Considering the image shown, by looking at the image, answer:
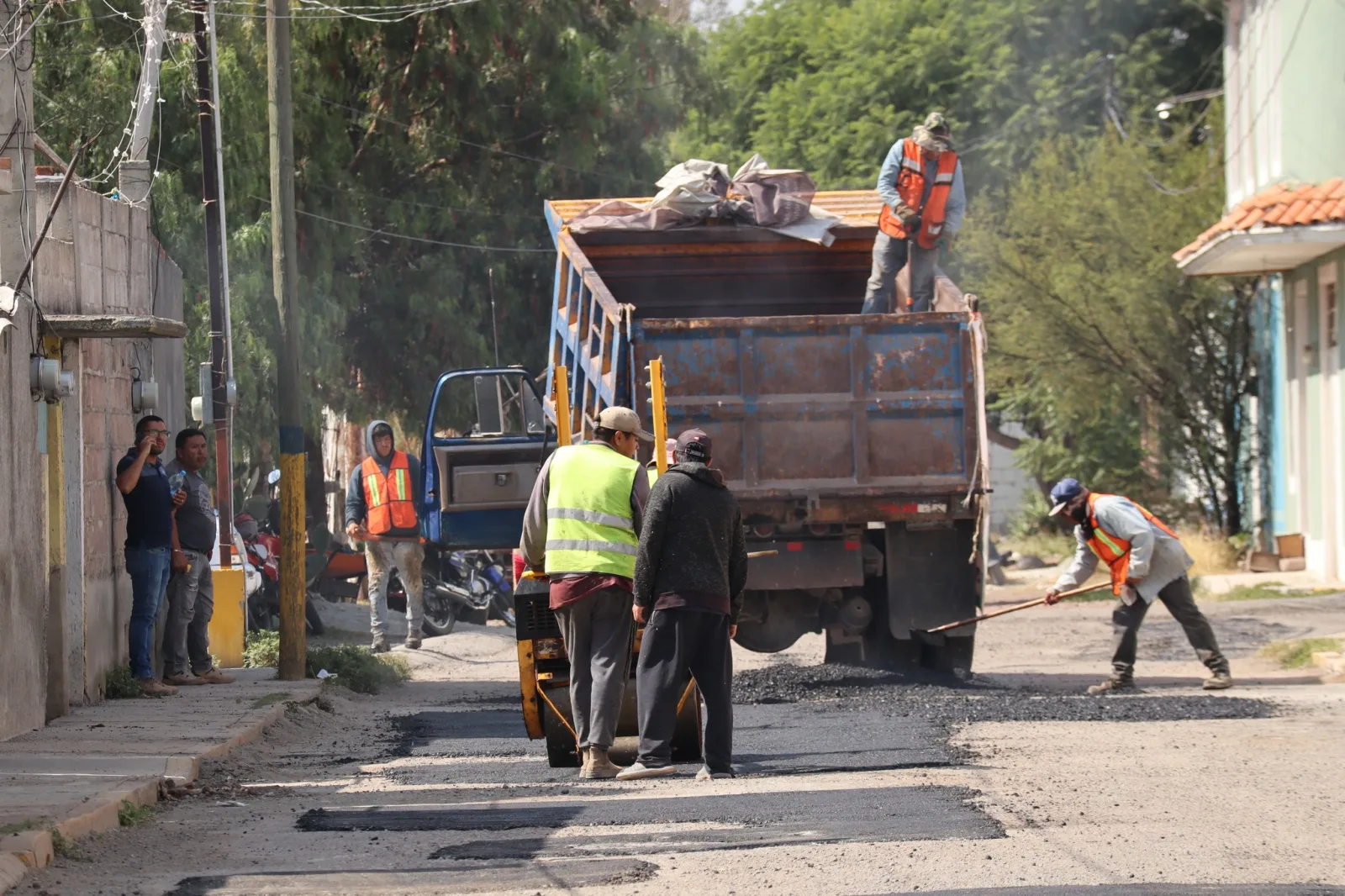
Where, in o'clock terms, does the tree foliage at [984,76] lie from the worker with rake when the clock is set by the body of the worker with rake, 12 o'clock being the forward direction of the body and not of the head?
The tree foliage is roughly at 3 o'clock from the worker with rake.

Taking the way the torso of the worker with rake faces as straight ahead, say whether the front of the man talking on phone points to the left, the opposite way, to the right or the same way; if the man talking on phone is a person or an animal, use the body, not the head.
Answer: the opposite way

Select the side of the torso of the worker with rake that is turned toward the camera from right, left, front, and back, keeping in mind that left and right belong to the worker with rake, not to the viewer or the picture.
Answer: left

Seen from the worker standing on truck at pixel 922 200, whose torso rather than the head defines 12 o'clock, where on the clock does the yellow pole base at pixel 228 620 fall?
The yellow pole base is roughly at 3 o'clock from the worker standing on truck.

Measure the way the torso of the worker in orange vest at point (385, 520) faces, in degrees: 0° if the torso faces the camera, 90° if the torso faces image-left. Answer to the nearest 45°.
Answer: approximately 0°

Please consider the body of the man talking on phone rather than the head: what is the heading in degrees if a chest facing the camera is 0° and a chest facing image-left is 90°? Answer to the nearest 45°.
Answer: approximately 315°

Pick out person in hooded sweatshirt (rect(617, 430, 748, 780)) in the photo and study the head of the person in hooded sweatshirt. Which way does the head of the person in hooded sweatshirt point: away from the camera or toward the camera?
away from the camera

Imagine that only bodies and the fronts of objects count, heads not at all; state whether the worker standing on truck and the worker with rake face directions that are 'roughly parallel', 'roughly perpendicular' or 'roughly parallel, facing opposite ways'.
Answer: roughly perpendicular

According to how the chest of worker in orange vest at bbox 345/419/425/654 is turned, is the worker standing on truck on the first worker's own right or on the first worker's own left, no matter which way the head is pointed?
on the first worker's own left

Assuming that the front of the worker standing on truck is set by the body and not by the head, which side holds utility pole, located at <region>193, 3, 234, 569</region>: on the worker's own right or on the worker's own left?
on the worker's own right

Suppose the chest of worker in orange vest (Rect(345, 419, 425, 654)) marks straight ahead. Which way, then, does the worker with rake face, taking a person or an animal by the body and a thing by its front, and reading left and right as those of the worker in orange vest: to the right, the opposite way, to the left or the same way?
to the right

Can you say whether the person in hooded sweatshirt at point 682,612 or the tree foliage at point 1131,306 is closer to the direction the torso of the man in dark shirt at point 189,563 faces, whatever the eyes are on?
the person in hooded sweatshirt
